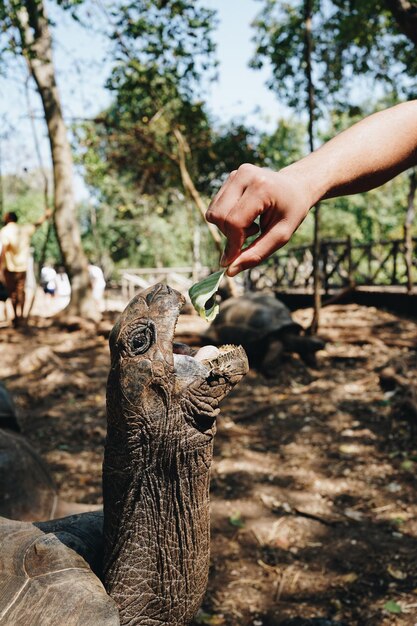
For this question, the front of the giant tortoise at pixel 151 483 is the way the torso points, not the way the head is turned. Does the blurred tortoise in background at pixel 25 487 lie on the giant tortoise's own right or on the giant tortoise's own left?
on the giant tortoise's own left

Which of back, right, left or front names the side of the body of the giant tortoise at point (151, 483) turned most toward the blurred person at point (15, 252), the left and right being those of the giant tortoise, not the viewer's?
left

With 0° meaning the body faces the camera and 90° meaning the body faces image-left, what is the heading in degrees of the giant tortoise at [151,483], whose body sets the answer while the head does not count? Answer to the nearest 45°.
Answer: approximately 270°

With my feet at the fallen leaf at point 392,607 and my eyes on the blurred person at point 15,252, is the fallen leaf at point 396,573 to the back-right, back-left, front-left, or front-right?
front-right

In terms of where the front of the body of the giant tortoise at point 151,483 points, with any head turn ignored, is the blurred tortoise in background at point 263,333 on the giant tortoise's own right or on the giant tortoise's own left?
on the giant tortoise's own left

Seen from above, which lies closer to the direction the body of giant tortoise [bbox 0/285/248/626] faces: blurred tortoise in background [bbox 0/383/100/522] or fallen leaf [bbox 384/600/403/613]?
the fallen leaf
